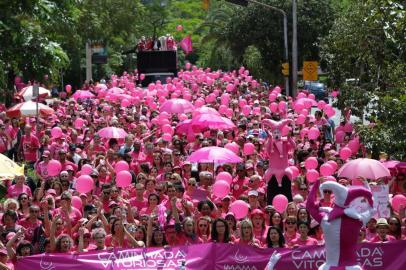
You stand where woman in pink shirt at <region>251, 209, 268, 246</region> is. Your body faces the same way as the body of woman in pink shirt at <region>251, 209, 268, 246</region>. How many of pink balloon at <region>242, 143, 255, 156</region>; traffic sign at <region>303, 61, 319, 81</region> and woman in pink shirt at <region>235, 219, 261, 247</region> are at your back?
2

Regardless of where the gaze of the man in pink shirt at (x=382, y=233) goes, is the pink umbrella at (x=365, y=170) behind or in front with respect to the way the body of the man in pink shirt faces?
behind

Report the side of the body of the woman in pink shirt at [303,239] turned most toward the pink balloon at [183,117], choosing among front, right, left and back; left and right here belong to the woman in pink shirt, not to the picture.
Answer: back

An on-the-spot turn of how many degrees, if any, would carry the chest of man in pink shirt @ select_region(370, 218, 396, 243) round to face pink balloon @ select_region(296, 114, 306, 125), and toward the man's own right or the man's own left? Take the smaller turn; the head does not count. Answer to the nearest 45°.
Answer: approximately 180°

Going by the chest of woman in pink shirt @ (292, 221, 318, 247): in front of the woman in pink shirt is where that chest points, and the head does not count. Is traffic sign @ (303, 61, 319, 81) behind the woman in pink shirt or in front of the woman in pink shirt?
behind

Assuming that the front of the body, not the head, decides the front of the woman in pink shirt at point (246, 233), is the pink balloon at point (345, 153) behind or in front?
behind

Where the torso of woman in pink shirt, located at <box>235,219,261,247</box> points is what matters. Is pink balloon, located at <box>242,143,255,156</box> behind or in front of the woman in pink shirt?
behind

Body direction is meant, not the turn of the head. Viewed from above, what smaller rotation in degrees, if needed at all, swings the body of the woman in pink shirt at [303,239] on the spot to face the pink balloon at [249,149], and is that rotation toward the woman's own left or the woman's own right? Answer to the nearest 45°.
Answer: approximately 180°
